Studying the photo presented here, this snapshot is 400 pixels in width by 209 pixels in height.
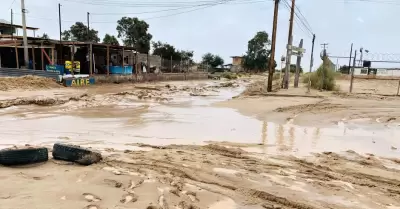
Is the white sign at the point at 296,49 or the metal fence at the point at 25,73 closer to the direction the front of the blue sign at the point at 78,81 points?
the white sign

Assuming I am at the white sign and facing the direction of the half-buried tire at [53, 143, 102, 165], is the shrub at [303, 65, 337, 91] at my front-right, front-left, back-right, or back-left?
front-left

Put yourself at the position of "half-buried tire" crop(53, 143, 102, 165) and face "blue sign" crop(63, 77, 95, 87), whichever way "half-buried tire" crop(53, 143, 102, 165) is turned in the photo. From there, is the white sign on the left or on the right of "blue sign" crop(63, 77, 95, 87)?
right

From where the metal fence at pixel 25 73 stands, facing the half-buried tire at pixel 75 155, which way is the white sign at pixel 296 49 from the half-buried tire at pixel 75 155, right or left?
left

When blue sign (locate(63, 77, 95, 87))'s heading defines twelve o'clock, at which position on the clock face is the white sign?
The white sign is roughly at 10 o'clock from the blue sign.

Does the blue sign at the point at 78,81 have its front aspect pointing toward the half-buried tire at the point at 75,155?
yes

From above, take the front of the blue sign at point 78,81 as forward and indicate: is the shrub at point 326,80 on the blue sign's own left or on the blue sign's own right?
on the blue sign's own left

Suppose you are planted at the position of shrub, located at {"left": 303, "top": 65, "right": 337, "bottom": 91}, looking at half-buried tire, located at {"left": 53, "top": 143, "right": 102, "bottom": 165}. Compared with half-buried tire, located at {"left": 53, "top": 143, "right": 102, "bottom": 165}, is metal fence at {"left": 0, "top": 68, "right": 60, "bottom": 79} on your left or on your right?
right

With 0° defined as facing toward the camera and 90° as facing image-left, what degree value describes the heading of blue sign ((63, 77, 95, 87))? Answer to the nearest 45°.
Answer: approximately 0°
